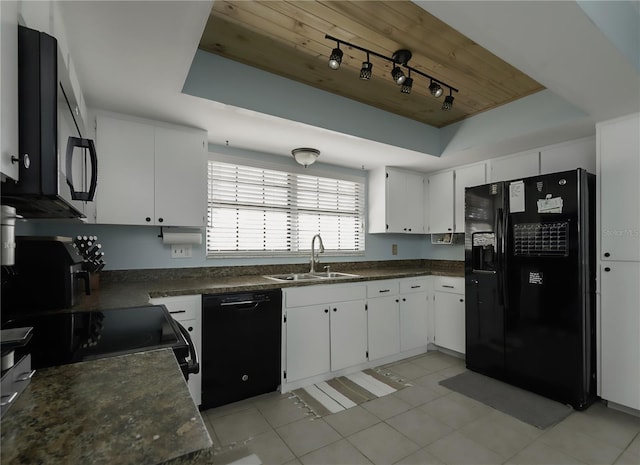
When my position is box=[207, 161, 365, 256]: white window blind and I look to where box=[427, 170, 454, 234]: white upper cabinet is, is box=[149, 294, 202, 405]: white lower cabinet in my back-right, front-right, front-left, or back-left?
back-right

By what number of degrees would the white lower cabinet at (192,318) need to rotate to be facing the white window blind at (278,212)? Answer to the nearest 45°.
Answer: approximately 135° to its left

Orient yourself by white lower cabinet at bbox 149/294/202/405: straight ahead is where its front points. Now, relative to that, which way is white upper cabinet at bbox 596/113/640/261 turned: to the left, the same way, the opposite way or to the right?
to the right

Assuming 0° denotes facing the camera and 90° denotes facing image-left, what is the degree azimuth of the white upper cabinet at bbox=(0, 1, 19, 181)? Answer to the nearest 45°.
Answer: approximately 270°

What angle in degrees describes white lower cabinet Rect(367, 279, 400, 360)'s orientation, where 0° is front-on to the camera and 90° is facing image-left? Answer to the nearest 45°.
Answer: approximately 315°

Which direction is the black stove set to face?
to the viewer's right

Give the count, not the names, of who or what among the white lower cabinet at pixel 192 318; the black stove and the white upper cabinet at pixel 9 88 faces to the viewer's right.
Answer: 2

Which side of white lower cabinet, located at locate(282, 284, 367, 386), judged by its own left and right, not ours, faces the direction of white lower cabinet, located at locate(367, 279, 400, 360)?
left

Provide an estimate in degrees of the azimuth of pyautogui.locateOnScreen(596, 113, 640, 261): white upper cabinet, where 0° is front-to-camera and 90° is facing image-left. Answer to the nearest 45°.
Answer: approximately 45°
